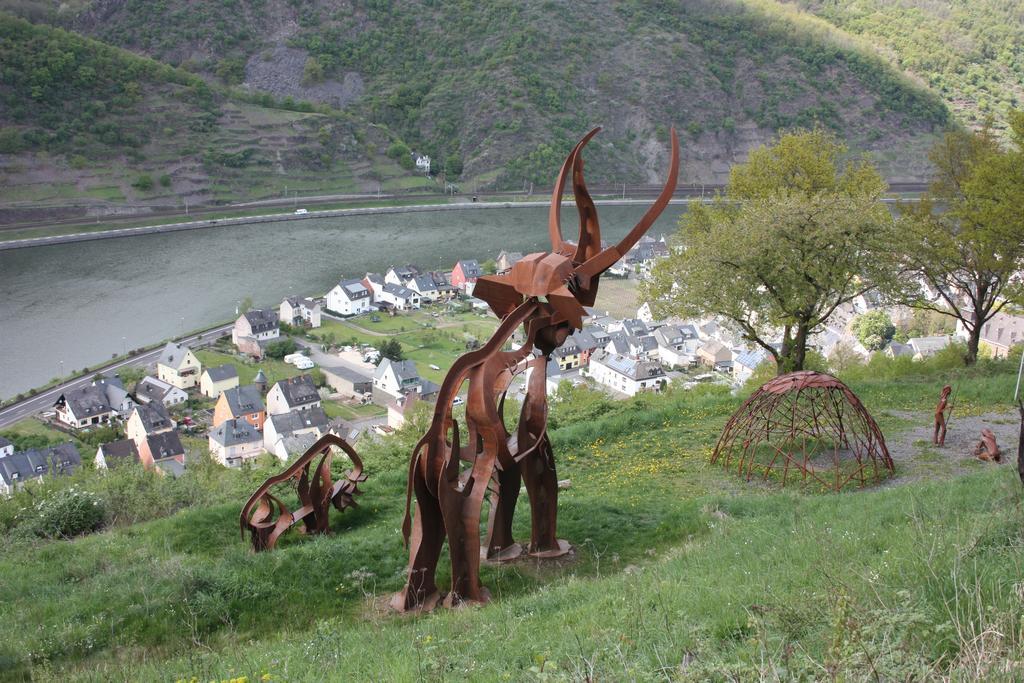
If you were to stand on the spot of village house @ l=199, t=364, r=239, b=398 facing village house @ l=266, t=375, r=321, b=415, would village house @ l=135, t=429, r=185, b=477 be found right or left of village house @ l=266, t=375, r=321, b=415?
right

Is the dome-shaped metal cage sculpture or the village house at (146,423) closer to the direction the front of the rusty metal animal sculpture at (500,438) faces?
the dome-shaped metal cage sculpture

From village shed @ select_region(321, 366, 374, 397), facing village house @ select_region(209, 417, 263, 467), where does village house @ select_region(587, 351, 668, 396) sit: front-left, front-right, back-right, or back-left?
back-left

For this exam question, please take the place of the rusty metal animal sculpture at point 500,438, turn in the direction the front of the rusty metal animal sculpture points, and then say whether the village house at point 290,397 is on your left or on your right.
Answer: on your left
